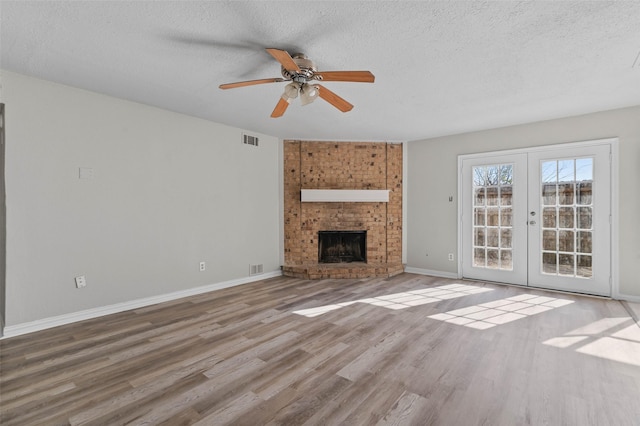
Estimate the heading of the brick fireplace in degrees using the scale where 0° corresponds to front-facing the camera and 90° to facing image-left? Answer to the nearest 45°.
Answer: approximately 0°

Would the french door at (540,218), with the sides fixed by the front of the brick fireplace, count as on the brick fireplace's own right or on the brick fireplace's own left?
on the brick fireplace's own left
